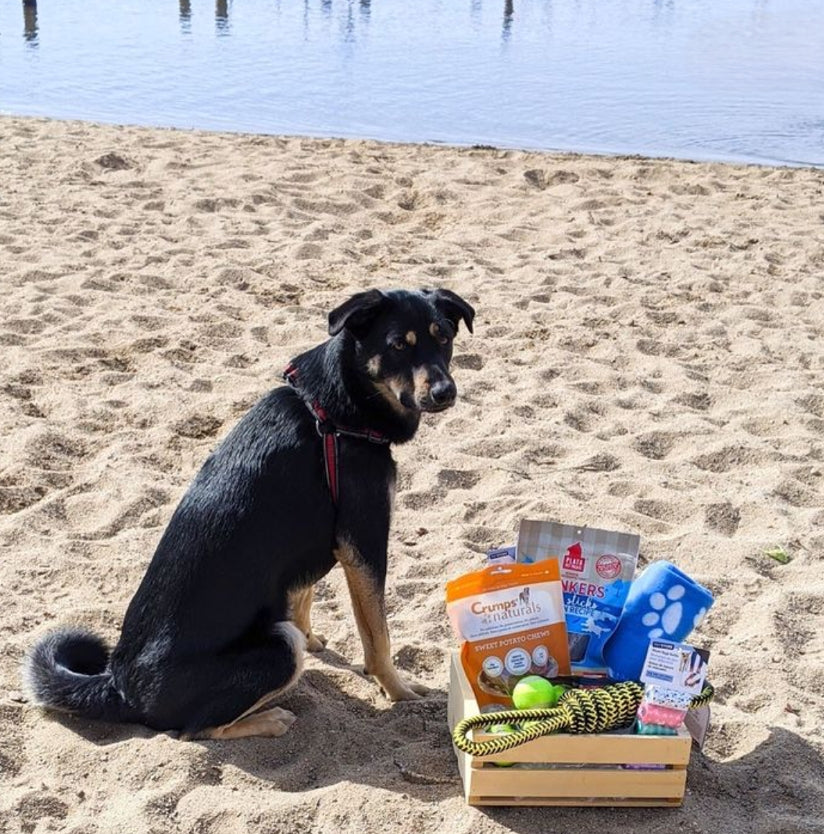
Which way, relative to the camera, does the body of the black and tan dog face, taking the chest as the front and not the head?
to the viewer's right

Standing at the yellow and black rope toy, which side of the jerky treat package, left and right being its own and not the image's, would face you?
front

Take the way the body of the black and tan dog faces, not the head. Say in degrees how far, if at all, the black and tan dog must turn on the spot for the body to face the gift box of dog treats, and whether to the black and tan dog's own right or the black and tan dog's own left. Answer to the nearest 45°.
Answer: approximately 45° to the black and tan dog's own right

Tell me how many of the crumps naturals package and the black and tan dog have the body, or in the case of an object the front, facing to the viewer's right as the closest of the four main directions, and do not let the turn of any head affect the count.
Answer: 1

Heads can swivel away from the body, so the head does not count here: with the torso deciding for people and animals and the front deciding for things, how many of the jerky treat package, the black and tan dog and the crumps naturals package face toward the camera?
2
